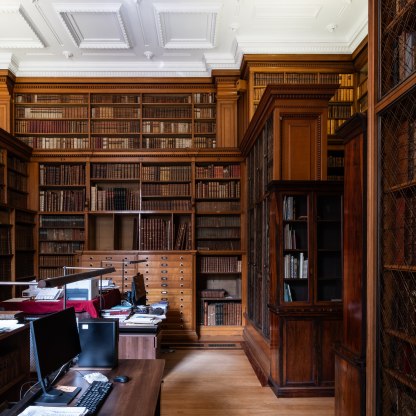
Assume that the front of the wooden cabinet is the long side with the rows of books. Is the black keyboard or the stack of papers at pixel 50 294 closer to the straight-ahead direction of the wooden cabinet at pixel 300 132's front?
the stack of papers

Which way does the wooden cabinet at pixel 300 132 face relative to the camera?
to the viewer's left

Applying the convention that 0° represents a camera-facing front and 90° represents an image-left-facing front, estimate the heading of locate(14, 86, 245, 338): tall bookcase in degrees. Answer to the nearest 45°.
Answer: approximately 0°

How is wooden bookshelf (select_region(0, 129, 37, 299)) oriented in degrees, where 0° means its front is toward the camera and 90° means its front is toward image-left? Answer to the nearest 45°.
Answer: approximately 315°

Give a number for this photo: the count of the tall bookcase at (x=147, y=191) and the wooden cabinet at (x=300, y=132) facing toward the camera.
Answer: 1

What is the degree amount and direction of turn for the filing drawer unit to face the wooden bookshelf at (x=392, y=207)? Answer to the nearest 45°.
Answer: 0° — it already faces it

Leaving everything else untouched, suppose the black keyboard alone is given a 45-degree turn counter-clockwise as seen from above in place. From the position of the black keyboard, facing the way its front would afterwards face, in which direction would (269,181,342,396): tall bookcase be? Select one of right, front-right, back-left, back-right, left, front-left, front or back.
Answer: front-left

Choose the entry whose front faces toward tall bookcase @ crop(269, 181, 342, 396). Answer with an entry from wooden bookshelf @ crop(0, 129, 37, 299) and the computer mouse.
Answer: the wooden bookshelf
